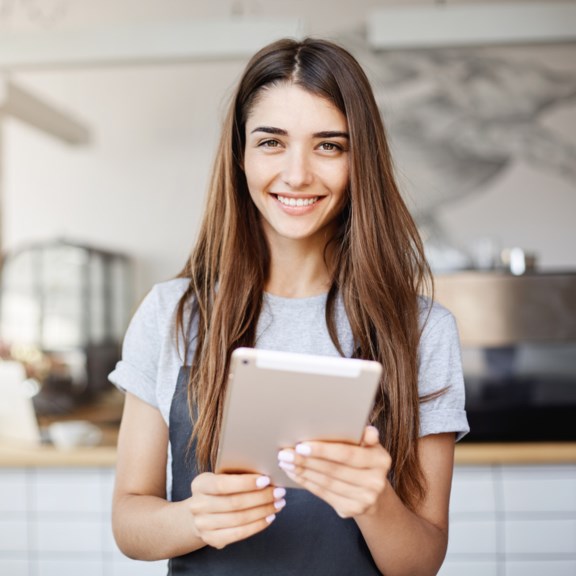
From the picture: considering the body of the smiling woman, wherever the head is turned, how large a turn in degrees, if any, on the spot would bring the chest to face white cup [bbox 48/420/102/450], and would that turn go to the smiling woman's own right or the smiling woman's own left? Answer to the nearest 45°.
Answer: approximately 135° to the smiling woman's own right

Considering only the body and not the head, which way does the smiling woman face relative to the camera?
toward the camera

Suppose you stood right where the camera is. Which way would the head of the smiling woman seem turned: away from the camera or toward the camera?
toward the camera

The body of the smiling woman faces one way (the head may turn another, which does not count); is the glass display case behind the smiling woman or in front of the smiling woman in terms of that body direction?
behind

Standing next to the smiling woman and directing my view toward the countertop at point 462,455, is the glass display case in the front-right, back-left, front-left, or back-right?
front-left

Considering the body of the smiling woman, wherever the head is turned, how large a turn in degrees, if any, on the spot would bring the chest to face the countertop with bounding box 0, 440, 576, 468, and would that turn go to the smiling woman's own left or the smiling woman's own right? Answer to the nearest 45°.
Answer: approximately 180°
